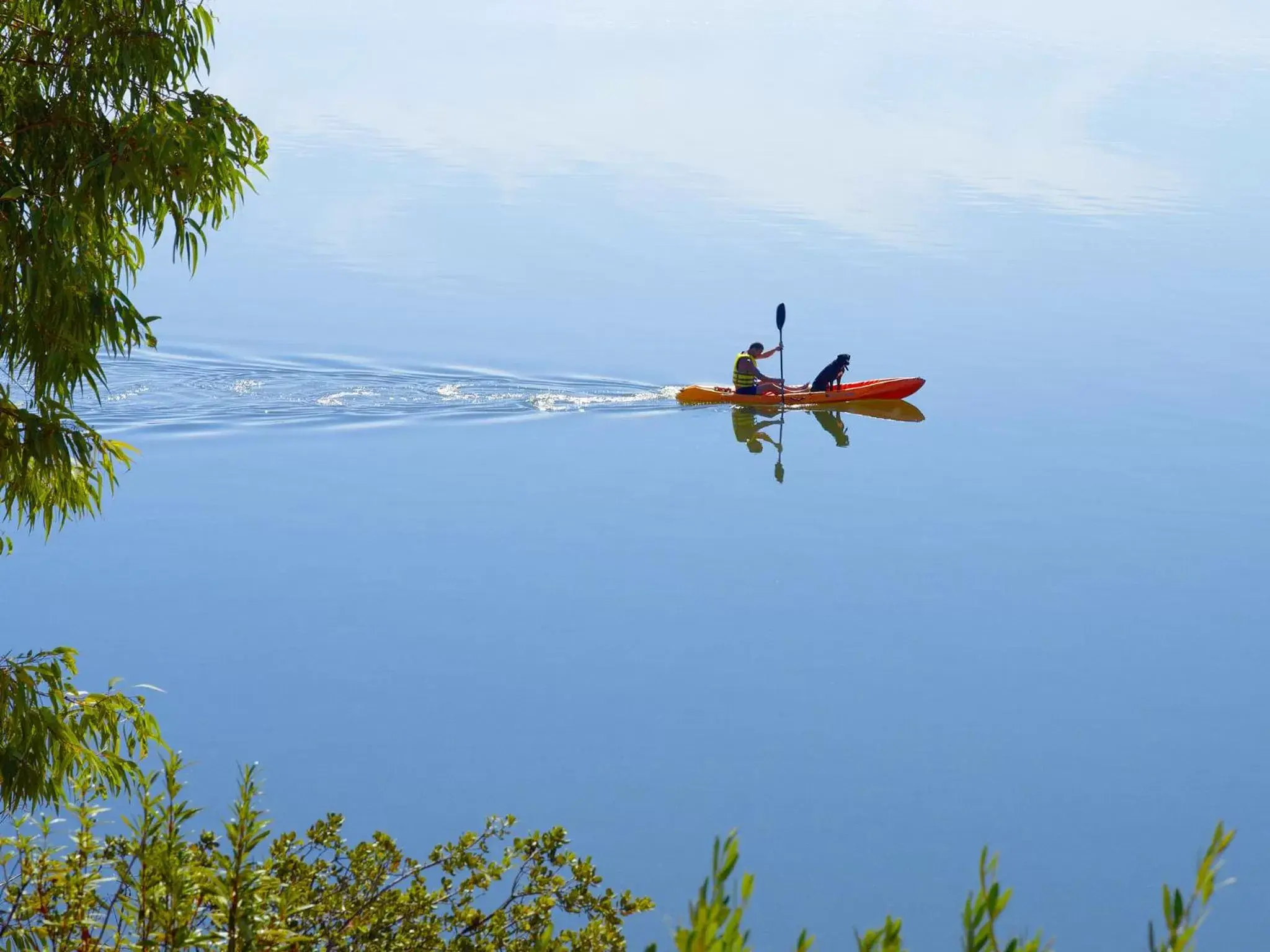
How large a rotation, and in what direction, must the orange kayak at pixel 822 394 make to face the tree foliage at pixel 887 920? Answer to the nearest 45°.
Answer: approximately 90° to its right

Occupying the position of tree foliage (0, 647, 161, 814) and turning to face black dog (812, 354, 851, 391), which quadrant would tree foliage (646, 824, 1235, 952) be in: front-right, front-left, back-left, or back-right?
back-right

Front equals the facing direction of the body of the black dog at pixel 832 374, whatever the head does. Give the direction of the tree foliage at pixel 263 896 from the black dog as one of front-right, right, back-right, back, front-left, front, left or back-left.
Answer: right

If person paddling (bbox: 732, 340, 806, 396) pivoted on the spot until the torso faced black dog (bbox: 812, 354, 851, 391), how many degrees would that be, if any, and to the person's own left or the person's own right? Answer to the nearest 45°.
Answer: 0° — they already face it

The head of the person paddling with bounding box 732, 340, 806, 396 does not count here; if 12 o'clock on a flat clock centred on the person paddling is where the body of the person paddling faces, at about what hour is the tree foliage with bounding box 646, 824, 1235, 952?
The tree foliage is roughly at 3 o'clock from the person paddling.

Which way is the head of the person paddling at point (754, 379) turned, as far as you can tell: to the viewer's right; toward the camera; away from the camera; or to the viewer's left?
to the viewer's right

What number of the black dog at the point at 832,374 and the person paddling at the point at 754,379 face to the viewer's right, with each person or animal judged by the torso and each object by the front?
2

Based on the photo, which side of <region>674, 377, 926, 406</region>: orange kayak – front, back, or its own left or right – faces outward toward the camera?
right

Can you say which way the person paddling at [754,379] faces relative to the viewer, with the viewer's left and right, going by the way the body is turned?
facing to the right of the viewer

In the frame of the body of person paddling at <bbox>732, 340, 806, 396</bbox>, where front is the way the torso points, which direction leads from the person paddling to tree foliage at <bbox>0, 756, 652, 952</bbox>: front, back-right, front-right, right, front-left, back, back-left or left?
right

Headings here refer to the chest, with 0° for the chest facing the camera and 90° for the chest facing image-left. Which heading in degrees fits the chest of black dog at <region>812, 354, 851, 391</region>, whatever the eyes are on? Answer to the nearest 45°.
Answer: approximately 270°
